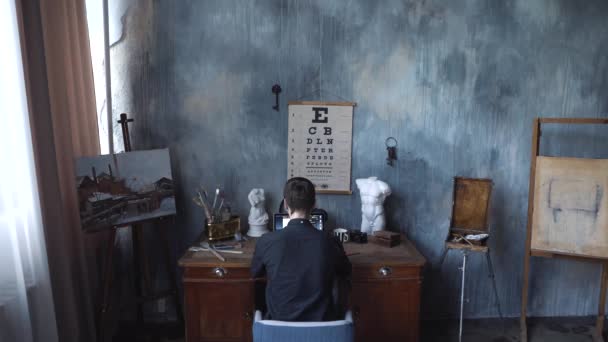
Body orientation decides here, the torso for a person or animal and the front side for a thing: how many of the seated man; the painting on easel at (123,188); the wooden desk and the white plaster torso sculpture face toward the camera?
3

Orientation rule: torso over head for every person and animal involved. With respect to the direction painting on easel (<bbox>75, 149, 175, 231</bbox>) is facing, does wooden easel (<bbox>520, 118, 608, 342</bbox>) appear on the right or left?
on its left

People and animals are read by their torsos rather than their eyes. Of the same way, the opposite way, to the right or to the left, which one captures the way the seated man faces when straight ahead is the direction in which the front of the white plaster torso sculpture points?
the opposite way

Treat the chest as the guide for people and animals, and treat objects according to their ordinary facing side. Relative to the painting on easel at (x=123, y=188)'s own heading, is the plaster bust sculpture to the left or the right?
on its left

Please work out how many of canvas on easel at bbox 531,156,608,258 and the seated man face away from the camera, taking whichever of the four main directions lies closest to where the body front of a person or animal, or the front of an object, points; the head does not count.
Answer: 1

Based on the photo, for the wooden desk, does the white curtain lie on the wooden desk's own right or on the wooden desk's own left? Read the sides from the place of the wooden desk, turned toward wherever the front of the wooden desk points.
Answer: on the wooden desk's own right

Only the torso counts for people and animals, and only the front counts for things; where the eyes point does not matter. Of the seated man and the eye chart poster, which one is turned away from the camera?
the seated man

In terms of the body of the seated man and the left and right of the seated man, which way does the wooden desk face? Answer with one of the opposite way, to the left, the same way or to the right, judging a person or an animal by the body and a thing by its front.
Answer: the opposite way

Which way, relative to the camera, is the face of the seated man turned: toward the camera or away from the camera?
away from the camera
